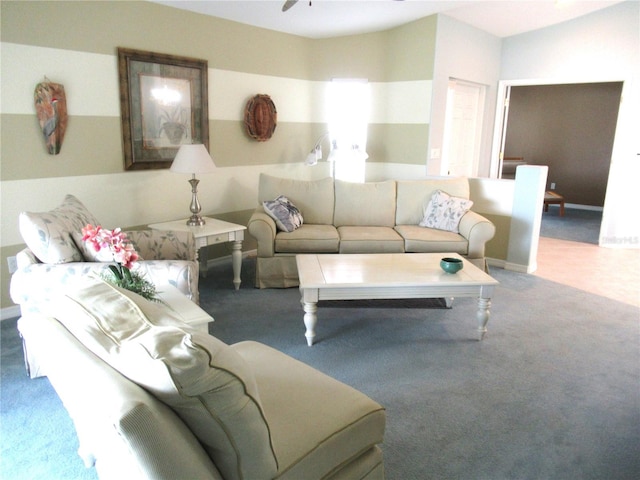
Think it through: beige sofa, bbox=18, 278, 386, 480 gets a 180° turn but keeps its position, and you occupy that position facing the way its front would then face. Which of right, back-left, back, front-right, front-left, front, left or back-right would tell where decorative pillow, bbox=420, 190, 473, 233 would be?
back

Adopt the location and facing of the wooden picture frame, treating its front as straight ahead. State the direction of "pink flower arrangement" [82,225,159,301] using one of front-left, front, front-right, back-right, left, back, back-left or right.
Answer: front-right

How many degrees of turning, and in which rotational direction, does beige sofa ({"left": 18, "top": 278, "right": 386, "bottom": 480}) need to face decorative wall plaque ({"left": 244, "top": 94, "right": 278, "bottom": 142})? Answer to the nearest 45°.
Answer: approximately 45° to its left

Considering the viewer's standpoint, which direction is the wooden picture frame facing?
facing the viewer and to the right of the viewer

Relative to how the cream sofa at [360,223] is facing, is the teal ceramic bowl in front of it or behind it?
in front

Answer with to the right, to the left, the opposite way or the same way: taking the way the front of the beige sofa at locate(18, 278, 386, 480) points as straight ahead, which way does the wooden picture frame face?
to the right

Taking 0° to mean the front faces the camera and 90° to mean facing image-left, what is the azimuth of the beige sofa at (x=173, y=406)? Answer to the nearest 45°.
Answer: approximately 225°

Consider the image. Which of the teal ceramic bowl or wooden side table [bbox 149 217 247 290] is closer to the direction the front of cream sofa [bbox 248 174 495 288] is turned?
the teal ceramic bowl

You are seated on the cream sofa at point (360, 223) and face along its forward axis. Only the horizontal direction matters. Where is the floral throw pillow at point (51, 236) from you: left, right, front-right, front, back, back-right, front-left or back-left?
front-right

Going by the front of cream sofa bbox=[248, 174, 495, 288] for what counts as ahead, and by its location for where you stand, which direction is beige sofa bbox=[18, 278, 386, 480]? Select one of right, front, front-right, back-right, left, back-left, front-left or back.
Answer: front

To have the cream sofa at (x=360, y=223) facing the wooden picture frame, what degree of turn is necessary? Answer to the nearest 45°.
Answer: approximately 90° to its right

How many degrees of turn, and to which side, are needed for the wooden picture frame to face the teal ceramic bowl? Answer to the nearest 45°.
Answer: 0° — it already faces it

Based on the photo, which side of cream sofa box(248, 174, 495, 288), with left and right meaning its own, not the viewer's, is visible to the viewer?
front

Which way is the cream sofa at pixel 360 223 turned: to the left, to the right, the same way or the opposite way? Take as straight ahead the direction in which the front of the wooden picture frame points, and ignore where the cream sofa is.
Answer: to the right

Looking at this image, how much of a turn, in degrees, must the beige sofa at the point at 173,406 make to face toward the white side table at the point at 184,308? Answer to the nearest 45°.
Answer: approximately 45° to its left

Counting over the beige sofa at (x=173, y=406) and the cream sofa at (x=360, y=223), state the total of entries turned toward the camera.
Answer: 1

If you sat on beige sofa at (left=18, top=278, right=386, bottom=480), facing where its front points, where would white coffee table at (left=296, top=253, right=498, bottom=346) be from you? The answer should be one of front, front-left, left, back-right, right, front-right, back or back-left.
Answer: front

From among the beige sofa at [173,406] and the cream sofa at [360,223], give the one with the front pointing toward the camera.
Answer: the cream sofa

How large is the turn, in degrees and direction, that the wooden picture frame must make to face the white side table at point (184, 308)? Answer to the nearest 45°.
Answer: approximately 45° to its right
